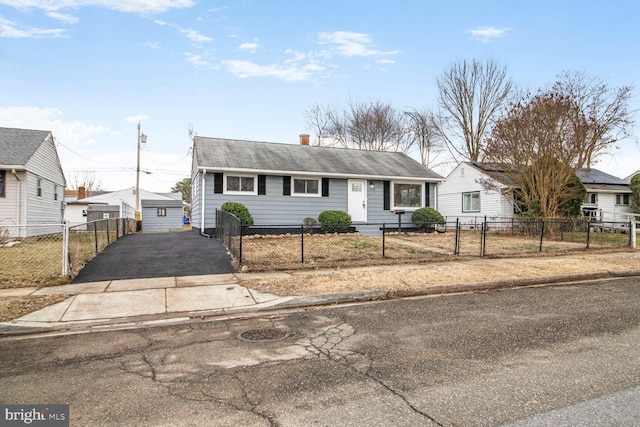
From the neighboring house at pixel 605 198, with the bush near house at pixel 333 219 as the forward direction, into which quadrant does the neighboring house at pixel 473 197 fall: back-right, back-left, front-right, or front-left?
front-right

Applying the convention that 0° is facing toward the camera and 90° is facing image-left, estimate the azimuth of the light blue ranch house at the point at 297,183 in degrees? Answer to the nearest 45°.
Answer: approximately 315°

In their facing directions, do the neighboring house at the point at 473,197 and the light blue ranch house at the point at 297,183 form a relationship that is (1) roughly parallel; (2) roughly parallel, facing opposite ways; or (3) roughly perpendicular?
roughly parallel

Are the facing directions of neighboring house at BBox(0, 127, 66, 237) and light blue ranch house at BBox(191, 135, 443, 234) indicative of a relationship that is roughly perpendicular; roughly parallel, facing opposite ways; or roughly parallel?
roughly parallel

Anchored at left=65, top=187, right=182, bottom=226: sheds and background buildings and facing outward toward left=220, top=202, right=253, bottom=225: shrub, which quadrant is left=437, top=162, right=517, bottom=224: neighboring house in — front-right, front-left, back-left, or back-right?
front-left

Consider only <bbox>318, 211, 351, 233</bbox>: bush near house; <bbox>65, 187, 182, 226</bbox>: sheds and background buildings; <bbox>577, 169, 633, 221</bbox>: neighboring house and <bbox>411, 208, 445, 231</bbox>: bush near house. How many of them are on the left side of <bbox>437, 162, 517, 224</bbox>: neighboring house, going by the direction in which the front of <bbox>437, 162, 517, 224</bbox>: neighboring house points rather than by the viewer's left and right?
1

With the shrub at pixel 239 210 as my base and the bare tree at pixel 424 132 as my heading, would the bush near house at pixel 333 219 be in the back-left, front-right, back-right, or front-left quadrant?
front-right

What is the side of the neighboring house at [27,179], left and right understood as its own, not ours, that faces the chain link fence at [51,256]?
front

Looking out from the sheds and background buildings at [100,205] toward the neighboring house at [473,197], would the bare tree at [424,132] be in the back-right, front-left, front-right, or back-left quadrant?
front-left

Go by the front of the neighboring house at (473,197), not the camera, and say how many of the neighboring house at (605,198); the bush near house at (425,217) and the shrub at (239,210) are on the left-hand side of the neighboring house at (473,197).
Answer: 1

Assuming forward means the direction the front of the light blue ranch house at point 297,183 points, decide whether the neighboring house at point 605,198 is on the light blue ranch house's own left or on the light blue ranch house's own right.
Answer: on the light blue ranch house's own left

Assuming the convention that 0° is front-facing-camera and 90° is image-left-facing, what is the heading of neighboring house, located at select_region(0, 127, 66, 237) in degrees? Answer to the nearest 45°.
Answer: approximately 0°

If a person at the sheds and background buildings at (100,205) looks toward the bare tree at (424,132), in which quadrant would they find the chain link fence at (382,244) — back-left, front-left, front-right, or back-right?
front-right

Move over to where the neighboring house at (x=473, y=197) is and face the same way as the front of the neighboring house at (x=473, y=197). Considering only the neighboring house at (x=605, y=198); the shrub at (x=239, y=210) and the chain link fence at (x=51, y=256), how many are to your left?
1

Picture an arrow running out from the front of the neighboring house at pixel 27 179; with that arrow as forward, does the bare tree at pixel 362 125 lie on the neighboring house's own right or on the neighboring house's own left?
on the neighboring house's own left

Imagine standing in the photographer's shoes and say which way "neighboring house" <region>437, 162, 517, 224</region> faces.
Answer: facing the viewer and to the right of the viewer
